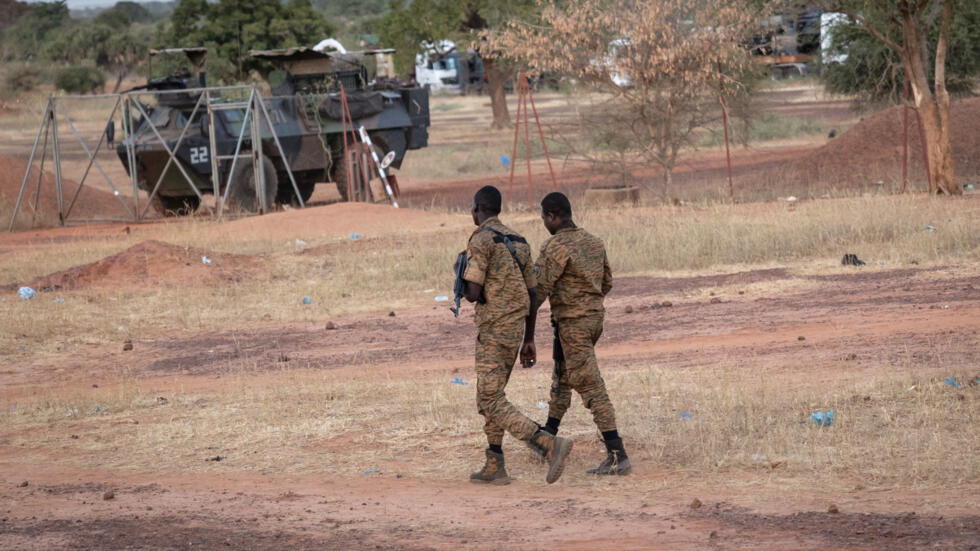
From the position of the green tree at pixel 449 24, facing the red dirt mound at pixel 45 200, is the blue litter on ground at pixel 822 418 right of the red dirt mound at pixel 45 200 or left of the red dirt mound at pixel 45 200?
left

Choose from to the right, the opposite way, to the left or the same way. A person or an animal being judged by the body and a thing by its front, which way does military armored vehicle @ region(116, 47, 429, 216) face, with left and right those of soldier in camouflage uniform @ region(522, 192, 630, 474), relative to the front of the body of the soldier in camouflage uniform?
to the left

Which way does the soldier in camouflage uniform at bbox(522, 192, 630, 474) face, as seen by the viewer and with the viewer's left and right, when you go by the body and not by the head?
facing away from the viewer and to the left of the viewer

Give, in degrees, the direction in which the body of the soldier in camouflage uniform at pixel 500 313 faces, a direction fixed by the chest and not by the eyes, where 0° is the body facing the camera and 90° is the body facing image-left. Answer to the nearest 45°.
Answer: approximately 135°

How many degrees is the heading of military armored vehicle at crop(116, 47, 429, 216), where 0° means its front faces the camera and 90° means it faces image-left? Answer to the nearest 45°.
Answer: approximately 45°

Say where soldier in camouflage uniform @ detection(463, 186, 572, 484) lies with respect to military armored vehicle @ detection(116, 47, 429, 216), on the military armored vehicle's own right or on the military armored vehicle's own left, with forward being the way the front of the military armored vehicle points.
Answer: on the military armored vehicle's own left

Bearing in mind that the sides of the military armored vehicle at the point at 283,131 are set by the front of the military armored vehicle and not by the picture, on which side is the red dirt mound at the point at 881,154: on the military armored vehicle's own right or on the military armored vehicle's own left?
on the military armored vehicle's own left

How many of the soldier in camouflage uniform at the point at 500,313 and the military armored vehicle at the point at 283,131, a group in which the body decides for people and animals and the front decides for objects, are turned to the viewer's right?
0

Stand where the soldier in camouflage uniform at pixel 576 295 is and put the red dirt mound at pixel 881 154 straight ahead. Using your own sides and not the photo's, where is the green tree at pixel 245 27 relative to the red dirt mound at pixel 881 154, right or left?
left

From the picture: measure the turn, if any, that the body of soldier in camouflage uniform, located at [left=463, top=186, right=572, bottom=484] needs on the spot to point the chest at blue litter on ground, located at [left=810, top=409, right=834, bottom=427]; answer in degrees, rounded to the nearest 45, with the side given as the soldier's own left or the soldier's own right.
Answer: approximately 90° to the soldier's own right

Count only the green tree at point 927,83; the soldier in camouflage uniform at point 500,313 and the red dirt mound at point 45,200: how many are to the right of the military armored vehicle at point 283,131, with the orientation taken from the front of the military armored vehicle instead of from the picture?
1
